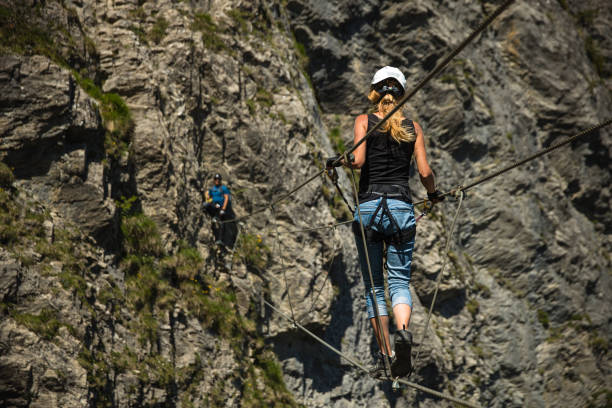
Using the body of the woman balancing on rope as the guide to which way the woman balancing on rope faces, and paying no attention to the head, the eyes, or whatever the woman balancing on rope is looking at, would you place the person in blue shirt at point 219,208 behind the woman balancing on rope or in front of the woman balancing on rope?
in front

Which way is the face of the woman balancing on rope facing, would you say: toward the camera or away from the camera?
away from the camera

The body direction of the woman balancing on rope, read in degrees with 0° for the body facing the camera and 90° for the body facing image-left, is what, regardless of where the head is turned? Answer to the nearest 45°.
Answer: approximately 180°
